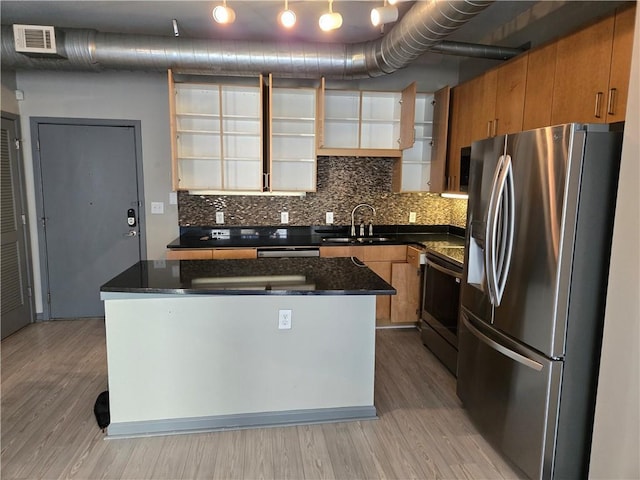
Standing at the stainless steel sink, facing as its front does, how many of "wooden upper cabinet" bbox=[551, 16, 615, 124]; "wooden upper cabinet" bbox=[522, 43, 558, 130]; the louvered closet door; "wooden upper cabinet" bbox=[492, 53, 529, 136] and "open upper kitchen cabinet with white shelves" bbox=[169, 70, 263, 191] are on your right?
2

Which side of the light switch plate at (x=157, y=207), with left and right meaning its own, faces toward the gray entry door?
right

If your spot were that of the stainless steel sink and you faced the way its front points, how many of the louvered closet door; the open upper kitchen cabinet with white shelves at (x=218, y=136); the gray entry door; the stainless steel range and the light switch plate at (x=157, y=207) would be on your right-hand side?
4

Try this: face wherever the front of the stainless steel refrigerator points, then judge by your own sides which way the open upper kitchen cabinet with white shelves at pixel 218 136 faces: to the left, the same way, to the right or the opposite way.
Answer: to the left

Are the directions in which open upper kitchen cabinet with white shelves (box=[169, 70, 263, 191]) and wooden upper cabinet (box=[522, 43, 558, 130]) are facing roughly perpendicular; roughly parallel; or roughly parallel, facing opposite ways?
roughly perpendicular

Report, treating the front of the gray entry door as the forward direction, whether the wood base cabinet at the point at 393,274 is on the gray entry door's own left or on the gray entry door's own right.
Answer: on the gray entry door's own left

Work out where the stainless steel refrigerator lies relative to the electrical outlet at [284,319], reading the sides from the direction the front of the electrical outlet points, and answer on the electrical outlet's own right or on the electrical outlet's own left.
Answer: on the electrical outlet's own left

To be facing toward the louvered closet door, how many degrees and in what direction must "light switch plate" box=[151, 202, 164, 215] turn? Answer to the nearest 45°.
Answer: approximately 90° to its right

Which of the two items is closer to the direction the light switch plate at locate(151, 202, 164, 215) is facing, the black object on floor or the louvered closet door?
the black object on floor
